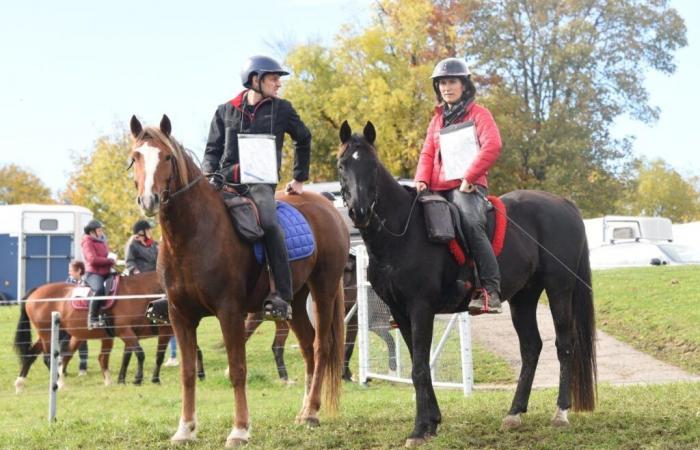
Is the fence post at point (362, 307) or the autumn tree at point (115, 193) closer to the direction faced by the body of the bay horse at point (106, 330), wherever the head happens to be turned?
the fence post

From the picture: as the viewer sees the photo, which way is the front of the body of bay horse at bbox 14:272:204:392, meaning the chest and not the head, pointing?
to the viewer's right

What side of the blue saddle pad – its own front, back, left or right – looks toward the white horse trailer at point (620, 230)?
back

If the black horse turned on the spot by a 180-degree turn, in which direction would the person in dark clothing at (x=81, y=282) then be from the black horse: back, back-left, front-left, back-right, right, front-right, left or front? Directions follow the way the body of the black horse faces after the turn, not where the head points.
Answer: left

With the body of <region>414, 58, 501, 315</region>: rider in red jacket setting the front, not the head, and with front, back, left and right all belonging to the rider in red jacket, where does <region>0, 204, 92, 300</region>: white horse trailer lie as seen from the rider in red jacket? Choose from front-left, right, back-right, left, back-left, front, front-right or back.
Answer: right

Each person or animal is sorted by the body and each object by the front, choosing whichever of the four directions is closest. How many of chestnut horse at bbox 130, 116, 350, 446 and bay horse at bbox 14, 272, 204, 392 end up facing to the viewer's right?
1

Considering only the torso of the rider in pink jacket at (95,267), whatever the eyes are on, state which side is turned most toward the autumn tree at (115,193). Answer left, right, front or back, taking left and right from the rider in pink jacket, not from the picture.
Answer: left

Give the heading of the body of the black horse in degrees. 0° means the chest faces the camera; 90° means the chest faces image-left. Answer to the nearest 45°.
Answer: approximately 45°

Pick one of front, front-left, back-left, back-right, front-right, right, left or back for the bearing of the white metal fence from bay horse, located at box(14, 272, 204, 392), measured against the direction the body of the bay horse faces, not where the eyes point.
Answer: front-right

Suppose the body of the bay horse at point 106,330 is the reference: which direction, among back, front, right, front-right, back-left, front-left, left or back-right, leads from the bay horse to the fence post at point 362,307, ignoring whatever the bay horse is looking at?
front-right

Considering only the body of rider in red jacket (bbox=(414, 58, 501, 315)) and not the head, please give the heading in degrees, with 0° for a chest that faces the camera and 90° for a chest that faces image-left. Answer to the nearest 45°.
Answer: approximately 45°

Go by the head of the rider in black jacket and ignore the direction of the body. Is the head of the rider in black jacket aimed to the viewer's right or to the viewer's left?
to the viewer's right

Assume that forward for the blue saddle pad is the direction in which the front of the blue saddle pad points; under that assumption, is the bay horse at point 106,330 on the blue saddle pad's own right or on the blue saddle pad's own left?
on the blue saddle pad's own right

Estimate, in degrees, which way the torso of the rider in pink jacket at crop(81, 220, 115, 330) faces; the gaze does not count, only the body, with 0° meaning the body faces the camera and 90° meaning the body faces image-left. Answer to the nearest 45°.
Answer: approximately 270°
